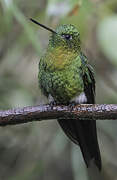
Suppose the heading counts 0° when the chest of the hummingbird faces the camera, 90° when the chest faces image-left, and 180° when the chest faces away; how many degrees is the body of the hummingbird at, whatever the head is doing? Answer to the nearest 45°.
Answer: approximately 45°
